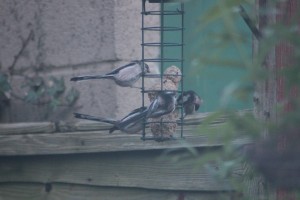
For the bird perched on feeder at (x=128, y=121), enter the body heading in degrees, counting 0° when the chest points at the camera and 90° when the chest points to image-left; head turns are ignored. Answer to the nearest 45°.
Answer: approximately 270°

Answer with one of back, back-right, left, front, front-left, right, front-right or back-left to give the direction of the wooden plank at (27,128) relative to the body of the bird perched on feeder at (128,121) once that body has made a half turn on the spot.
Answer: front-right

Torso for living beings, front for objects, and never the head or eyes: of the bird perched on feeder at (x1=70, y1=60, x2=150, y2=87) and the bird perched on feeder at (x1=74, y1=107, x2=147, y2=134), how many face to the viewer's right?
2

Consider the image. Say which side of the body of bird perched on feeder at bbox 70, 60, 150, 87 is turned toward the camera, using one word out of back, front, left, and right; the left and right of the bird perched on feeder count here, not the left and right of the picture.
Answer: right
